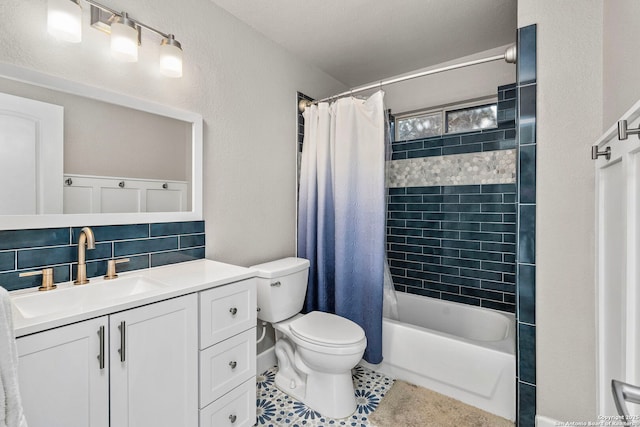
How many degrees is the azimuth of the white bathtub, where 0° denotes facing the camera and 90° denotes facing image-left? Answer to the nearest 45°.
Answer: approximately 45°

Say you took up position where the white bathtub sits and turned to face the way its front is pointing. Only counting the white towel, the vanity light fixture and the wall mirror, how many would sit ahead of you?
3

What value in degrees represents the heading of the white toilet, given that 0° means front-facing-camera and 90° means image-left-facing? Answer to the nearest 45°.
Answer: approximately 315°

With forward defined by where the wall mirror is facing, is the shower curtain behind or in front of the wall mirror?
in front

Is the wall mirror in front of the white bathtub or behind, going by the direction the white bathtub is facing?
in front

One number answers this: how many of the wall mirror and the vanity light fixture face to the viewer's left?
0

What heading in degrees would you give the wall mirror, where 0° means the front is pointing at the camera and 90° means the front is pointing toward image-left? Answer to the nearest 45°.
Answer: approximately 315°
